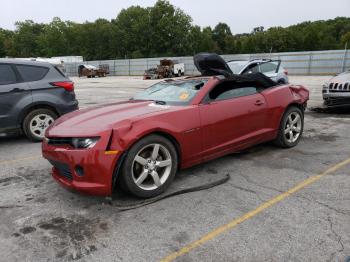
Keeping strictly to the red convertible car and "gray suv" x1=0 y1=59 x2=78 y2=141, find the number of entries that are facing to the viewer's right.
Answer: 0

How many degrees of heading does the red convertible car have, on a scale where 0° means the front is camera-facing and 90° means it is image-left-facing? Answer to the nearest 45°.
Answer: approximately 45°

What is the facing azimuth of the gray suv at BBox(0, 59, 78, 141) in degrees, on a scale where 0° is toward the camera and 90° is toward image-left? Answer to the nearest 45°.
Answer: approximately 90°

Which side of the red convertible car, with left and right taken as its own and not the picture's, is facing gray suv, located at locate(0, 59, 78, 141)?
right
